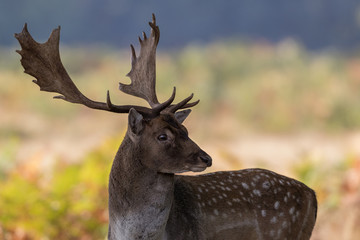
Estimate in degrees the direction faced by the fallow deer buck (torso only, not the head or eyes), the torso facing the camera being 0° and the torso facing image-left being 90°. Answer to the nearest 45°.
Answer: approximately 45°
